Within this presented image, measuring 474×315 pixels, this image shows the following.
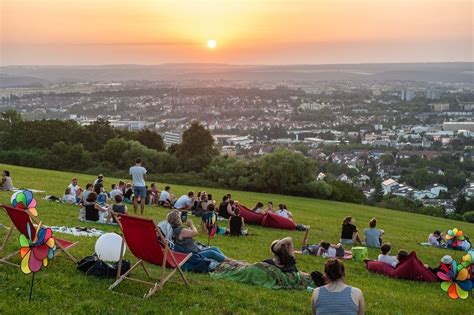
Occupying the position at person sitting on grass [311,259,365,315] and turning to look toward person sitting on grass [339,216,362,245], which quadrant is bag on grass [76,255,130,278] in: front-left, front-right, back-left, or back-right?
front-left

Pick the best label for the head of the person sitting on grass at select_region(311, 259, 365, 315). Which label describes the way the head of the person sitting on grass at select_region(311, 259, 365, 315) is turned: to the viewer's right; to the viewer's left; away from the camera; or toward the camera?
away from the camera

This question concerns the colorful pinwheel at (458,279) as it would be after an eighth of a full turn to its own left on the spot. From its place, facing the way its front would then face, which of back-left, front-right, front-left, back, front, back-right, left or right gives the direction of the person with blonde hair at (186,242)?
back-right

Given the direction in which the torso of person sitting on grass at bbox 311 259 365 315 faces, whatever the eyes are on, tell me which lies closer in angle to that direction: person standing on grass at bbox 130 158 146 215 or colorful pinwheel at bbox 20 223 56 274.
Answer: the person standing on grass

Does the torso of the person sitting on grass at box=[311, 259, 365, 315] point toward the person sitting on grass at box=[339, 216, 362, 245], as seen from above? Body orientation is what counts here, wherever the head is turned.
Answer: yes

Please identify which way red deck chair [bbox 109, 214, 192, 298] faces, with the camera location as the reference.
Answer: facing away from the viewer and to the right of the viewer

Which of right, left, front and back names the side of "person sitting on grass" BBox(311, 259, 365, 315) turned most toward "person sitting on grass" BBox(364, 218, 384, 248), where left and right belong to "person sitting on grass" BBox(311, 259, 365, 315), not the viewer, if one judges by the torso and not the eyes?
front

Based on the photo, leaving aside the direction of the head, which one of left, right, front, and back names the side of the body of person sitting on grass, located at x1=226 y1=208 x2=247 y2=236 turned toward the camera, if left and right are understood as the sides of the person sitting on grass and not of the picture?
back

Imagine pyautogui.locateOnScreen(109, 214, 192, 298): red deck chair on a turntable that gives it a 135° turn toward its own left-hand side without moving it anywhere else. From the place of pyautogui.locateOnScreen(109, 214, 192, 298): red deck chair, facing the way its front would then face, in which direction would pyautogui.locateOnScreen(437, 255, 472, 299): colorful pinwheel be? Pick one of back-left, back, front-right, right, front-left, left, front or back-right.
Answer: back

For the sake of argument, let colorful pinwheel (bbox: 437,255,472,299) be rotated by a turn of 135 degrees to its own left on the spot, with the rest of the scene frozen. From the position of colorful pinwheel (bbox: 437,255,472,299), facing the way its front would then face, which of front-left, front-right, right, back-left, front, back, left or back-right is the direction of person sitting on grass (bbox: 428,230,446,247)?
front-left

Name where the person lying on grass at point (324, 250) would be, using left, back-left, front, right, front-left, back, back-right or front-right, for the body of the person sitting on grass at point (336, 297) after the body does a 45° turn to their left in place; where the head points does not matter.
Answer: front-right

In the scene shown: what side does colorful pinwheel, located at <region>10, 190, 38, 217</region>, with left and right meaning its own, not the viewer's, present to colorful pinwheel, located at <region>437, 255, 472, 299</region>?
left

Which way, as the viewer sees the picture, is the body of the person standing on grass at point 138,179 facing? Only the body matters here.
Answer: away from the camera

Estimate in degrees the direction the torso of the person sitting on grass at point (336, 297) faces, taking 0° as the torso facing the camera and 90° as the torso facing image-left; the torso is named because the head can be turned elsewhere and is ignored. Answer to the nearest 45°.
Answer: approximately 180°

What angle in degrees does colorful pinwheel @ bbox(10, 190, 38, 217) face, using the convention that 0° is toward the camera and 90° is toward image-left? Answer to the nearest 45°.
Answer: approximately 0°
